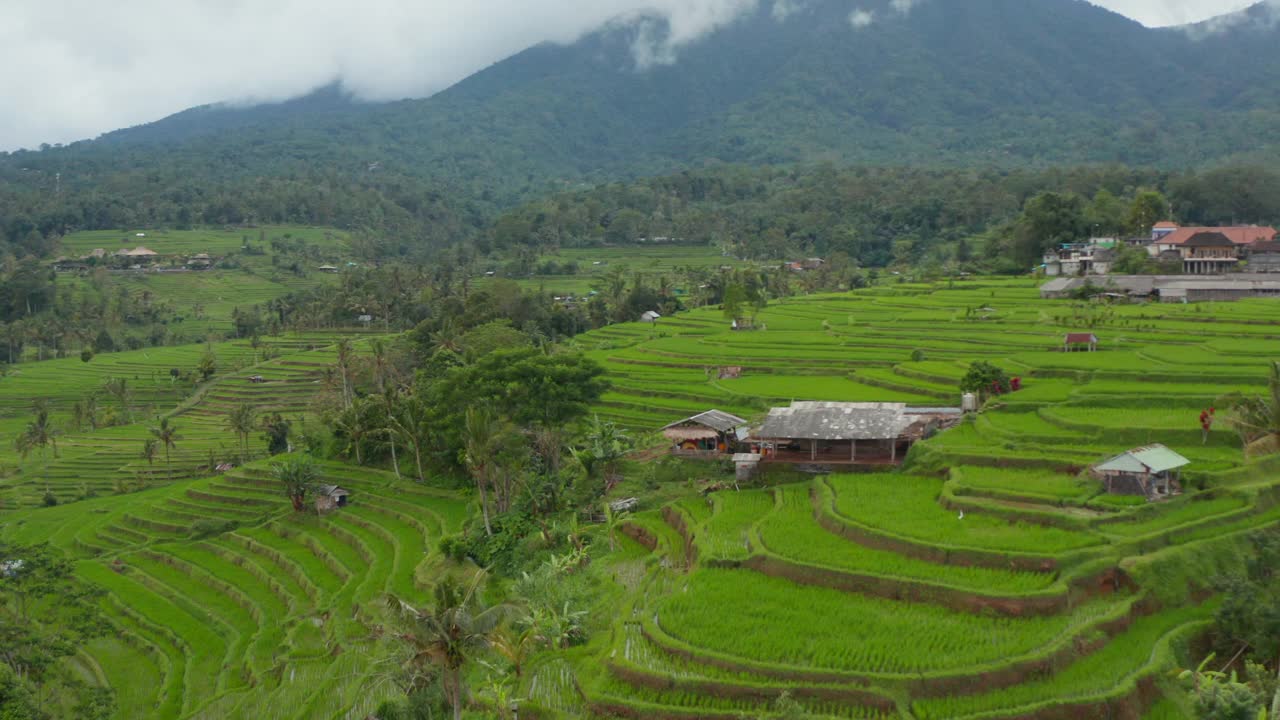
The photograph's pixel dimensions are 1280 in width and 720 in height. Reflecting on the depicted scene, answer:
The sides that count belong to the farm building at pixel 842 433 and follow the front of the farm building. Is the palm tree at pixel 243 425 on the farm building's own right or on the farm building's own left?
on the farm building's own right

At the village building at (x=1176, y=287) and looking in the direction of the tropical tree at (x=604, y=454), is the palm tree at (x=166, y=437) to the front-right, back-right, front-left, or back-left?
front-right

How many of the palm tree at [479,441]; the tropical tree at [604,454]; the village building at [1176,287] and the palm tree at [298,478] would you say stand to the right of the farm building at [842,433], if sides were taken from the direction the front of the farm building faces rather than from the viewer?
3

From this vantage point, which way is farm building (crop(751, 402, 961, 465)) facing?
toward the camera

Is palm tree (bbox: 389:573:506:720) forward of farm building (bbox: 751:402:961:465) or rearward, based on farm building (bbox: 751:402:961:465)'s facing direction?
forward

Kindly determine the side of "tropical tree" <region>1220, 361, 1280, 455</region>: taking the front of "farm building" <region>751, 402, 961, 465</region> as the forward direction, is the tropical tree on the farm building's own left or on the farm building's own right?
on the farm building's own left

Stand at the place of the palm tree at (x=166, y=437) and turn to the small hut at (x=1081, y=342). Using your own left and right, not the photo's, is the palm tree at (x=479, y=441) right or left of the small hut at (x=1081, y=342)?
right

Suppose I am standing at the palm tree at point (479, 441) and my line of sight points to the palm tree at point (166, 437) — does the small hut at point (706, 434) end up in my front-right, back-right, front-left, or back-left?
back-right

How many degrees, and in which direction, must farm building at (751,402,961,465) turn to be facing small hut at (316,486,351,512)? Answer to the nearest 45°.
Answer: approximately 90° to its right

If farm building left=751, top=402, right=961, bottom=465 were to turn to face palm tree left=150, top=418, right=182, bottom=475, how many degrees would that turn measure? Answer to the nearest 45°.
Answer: approximately 90° to its right

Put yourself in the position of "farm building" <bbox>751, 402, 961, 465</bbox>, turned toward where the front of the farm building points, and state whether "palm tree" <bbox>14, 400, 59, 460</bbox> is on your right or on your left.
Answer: on your right

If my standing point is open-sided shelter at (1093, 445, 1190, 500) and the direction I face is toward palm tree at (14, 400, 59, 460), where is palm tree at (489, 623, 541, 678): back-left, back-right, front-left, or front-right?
front-left

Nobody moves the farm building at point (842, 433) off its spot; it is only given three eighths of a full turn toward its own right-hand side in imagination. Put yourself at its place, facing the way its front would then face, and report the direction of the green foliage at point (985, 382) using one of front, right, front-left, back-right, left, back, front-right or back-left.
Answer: right

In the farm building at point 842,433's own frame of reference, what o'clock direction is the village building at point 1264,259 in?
The village building is roughly at 7 o'clock from the farm building.

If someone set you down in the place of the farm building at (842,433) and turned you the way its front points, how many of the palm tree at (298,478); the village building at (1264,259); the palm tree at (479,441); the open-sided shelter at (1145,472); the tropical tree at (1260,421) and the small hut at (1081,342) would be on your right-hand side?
2

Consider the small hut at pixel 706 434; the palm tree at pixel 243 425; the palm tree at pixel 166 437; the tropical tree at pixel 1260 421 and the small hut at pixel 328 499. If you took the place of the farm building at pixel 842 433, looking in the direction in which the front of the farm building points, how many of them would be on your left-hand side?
1

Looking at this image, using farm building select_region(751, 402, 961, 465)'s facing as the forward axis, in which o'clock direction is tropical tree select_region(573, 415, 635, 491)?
The tropical tree is roughly at 3 o'clock from the farm building.
